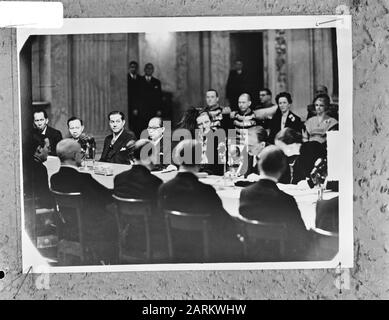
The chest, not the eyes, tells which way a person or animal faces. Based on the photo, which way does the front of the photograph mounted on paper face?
toward the camera
